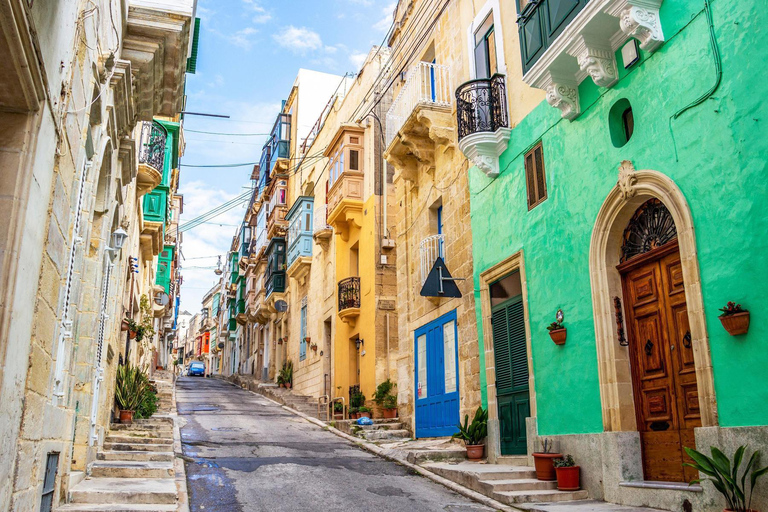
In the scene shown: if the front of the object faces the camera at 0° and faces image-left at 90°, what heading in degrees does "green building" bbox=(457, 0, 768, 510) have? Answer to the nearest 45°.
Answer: approximately 45°

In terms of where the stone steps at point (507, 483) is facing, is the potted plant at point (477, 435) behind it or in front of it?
behind

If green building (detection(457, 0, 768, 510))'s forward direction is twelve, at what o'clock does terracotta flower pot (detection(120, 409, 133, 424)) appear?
The terracotta flower pot is roughly at 2 o'clock from the green building.

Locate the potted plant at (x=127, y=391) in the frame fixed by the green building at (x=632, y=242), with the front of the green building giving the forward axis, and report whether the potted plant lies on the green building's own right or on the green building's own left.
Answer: on the green building's own right

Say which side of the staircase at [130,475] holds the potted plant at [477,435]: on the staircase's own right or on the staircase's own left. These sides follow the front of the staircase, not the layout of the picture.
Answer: on the staircase's own left

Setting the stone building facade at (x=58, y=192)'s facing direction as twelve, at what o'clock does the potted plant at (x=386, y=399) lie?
The potted plant is roughly at 10 o'clock from the stone building facade.

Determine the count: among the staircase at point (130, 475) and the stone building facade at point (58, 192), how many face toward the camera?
1

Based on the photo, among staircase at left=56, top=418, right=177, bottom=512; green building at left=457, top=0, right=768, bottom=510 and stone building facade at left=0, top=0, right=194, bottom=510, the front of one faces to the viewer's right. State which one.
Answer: the stone building facade

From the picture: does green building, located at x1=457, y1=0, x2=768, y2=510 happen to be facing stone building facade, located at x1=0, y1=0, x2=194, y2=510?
yes

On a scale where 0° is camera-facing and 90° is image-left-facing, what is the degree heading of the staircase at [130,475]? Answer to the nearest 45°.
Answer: approximately 0°

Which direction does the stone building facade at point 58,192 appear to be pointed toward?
to the viewer's right
